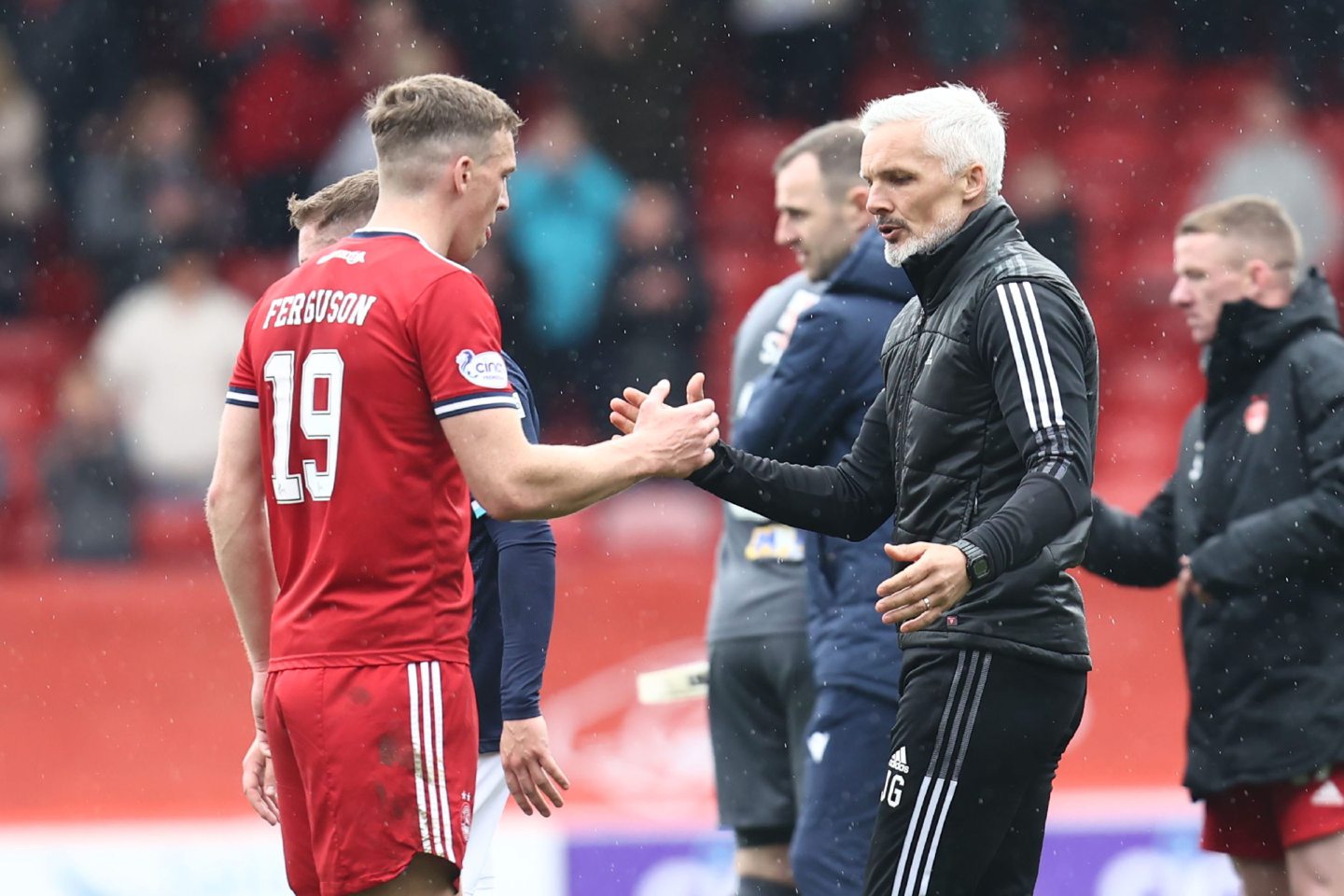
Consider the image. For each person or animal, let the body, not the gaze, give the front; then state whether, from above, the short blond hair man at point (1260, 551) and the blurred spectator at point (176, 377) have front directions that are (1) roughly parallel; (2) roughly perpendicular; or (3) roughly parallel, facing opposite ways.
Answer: roughly perpendicular

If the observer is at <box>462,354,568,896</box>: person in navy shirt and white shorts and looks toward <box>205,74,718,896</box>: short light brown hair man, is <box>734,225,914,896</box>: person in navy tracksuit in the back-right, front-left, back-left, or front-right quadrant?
back-left

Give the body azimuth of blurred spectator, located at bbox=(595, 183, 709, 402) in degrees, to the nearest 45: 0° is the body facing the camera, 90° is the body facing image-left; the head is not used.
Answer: approximately 0°

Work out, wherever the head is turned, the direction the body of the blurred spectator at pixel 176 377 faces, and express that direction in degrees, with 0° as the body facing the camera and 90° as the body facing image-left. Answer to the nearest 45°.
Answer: approximately 0°

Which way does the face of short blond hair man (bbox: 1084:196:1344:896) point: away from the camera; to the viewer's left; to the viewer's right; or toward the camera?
to the viewer's left

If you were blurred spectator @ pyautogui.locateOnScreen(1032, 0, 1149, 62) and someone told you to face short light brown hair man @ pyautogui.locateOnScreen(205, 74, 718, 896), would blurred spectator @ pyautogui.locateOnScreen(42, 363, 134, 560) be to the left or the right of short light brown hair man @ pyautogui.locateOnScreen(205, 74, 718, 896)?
right

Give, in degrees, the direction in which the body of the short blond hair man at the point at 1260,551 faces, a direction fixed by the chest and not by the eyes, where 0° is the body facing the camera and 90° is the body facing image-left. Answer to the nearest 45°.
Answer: approximately 45°

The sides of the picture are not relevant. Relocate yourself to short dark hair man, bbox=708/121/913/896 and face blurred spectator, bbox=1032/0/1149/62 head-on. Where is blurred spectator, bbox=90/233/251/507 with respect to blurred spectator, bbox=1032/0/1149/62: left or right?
left
